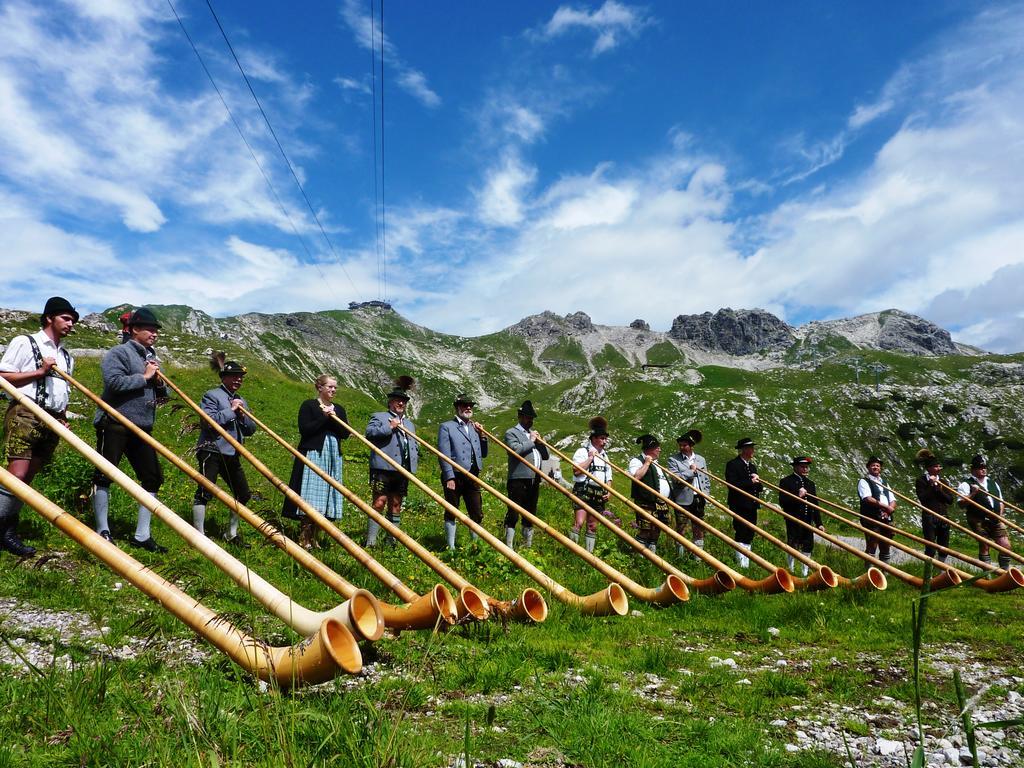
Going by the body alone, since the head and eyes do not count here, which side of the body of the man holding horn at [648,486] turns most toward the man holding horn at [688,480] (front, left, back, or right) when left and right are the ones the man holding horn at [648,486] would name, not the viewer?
left

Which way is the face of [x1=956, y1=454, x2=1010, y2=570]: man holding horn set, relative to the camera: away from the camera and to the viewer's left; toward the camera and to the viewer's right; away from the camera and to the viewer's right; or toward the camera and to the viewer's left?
toward the camera and to the viewer's right

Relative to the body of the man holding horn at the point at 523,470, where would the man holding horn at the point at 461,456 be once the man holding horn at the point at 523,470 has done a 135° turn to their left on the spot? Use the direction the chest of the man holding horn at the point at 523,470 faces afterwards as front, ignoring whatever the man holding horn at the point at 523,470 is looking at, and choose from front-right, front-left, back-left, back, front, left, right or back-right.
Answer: back-left

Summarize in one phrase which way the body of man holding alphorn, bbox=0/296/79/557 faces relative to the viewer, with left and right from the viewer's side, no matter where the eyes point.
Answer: facing the viewer and to the right of the viewer

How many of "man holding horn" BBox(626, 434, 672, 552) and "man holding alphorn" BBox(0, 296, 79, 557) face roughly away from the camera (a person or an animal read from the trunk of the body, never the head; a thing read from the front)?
0

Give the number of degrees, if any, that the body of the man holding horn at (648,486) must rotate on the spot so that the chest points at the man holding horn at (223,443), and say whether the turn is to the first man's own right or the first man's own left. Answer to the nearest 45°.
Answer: approximately 90° to the first man's own right

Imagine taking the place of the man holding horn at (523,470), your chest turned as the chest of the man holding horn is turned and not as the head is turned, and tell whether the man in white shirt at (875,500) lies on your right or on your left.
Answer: on your left

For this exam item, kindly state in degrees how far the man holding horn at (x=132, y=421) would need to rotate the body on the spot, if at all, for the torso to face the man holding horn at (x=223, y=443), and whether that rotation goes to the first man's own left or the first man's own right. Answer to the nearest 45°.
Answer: approximately 90° to the first man's own left

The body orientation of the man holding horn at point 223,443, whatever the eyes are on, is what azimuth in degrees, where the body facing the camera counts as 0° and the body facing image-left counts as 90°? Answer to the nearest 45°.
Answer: approximately 315°

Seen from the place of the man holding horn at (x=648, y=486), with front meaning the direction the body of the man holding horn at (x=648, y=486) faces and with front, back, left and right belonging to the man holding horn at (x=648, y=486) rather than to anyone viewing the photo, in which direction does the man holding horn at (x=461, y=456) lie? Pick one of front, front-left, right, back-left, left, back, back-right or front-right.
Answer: right

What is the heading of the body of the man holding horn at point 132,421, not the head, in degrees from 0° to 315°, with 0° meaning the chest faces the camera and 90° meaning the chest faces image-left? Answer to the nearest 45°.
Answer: approximately 315°

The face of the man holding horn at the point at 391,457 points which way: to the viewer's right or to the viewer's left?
to the viewer's right
